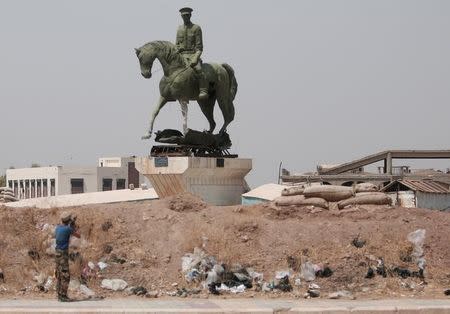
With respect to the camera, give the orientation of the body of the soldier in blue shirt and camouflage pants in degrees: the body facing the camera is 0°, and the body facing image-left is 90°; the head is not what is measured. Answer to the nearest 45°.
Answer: approximately 225°

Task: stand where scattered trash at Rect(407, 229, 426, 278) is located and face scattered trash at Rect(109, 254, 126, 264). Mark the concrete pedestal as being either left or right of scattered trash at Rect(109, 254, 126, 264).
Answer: right

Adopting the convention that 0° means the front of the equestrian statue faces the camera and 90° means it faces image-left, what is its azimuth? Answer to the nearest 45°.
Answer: approximately 45°

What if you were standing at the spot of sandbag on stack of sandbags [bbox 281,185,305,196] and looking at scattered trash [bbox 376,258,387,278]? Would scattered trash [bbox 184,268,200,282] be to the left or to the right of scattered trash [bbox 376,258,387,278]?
right

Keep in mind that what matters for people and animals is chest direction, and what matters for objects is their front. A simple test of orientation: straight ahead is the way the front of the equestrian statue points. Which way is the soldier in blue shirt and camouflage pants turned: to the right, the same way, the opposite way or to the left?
the opposite way

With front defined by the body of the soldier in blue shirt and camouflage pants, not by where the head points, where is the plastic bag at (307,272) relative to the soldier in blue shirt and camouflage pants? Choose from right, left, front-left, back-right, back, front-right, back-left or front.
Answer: front-right

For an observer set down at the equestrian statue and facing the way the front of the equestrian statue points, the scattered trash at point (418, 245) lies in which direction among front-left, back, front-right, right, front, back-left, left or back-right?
left

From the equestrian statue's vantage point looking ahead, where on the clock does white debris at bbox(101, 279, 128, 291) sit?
The white debris is roughly at 11 o'clock from the equestrian statue.
